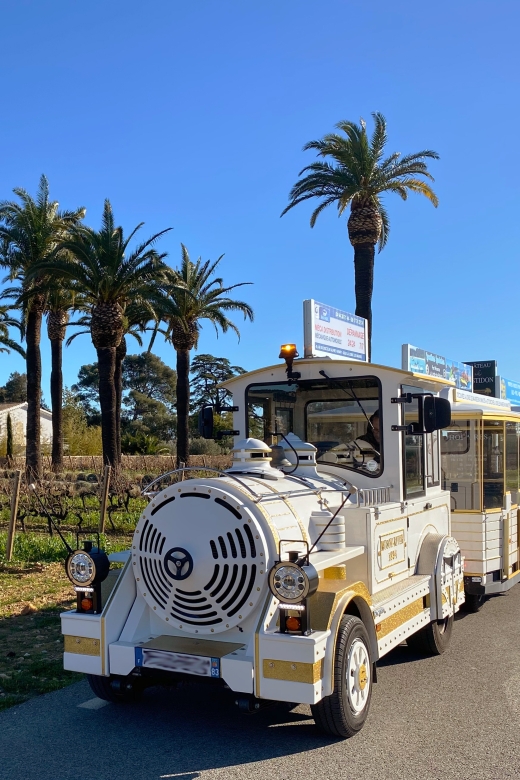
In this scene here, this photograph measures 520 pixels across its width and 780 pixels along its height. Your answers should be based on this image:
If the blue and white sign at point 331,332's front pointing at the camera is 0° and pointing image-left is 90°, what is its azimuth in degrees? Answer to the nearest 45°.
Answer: approximately 315°

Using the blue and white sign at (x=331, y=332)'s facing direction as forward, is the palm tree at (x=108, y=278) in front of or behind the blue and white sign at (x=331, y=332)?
behind

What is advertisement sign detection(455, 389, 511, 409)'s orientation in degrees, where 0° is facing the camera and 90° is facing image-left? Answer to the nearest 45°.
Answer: approximately 315°

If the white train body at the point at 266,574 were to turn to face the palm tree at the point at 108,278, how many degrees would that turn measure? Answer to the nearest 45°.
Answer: approximately 135° to its right

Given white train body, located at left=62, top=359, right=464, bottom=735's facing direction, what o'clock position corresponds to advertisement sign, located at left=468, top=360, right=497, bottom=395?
The advertisement sign is roughly at 5 o'clock from the white train body.

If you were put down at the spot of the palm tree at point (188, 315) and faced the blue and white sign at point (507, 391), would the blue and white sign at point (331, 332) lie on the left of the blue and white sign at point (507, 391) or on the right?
right
